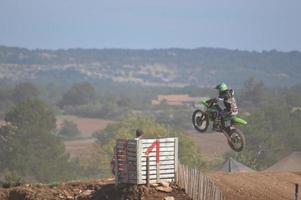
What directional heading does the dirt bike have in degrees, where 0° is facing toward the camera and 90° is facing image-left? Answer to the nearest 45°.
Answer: approximately 135°

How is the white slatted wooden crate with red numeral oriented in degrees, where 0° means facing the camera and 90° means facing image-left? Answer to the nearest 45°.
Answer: approximately 315°
